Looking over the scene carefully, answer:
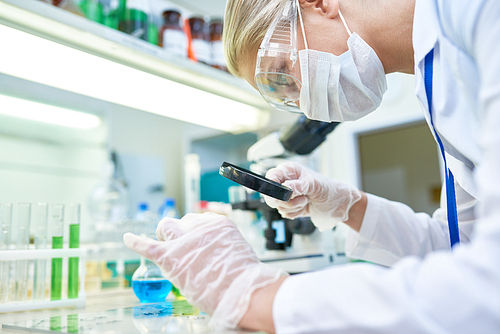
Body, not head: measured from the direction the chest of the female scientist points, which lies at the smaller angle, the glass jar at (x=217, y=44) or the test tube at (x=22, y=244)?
the test tube

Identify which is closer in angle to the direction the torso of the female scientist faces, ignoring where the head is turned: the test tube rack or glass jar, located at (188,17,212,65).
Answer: the test tube rack

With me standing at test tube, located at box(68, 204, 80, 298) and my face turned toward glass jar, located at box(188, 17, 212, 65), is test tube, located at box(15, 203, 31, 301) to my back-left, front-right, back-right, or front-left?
back-left

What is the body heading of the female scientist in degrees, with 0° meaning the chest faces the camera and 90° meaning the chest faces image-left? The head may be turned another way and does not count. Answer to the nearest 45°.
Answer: approximately 90°

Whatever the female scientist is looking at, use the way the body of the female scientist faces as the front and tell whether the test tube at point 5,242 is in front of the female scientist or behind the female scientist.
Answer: in front

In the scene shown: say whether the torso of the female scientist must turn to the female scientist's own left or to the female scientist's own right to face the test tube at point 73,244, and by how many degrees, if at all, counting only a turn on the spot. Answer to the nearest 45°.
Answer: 0° — they already face it

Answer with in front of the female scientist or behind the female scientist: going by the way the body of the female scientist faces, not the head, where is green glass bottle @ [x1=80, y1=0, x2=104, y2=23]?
in front

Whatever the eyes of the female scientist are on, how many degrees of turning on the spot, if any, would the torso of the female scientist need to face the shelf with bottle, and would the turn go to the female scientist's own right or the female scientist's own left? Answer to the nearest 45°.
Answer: approximately 45° to the female scientist's own right

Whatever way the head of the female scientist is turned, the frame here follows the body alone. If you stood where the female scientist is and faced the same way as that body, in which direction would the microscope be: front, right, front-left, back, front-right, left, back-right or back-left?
right

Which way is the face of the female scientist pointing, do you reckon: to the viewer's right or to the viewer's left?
to the viewer's left
